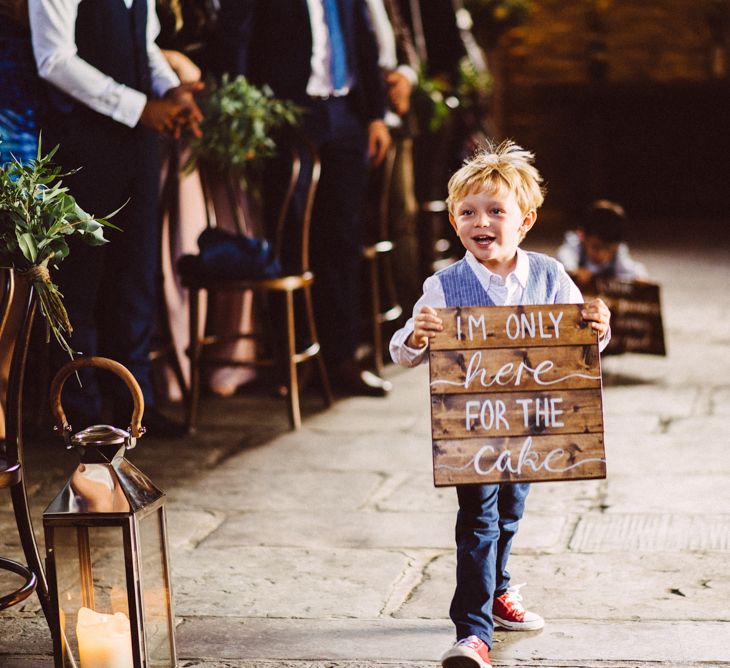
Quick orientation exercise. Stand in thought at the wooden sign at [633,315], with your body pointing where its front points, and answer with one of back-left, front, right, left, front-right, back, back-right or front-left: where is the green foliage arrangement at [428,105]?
back-right

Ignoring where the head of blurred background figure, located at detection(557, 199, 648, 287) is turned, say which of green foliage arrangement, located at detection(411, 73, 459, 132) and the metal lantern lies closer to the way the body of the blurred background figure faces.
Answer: the metal lantern

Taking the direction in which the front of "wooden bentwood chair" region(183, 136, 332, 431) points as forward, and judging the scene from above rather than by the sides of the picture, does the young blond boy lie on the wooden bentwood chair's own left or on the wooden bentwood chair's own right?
on the wooden bentwood chair's own left

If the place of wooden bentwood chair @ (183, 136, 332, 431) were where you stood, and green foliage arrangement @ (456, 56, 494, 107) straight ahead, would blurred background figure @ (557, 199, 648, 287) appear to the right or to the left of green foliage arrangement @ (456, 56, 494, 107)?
right

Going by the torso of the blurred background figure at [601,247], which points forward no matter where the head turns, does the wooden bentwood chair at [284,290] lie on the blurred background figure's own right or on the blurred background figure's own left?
on the blurred background figure's own right

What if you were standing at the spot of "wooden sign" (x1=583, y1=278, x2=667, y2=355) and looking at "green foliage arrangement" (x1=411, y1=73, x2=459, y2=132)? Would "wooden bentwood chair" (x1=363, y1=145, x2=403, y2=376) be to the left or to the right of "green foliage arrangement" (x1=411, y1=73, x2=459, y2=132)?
left

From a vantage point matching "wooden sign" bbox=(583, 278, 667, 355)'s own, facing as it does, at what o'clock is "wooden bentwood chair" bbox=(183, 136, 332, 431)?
The wooden bentwood chair is roughly at 2 o'clock from the wooden sign.

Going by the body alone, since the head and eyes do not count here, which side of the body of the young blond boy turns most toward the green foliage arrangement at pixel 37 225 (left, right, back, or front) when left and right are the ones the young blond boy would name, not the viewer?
right

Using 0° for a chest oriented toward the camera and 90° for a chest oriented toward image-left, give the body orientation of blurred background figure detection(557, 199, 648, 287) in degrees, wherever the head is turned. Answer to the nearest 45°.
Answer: approximately 0°

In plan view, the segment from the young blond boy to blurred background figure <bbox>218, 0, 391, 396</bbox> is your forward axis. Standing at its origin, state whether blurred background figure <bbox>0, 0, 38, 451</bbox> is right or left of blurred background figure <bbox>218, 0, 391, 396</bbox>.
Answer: left

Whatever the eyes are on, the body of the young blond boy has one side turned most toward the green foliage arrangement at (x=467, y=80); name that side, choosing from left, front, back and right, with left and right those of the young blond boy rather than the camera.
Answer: back

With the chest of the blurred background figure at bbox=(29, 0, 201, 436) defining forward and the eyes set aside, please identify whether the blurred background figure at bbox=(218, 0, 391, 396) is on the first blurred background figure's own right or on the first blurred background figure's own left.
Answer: on the first blurred background figure's own left
